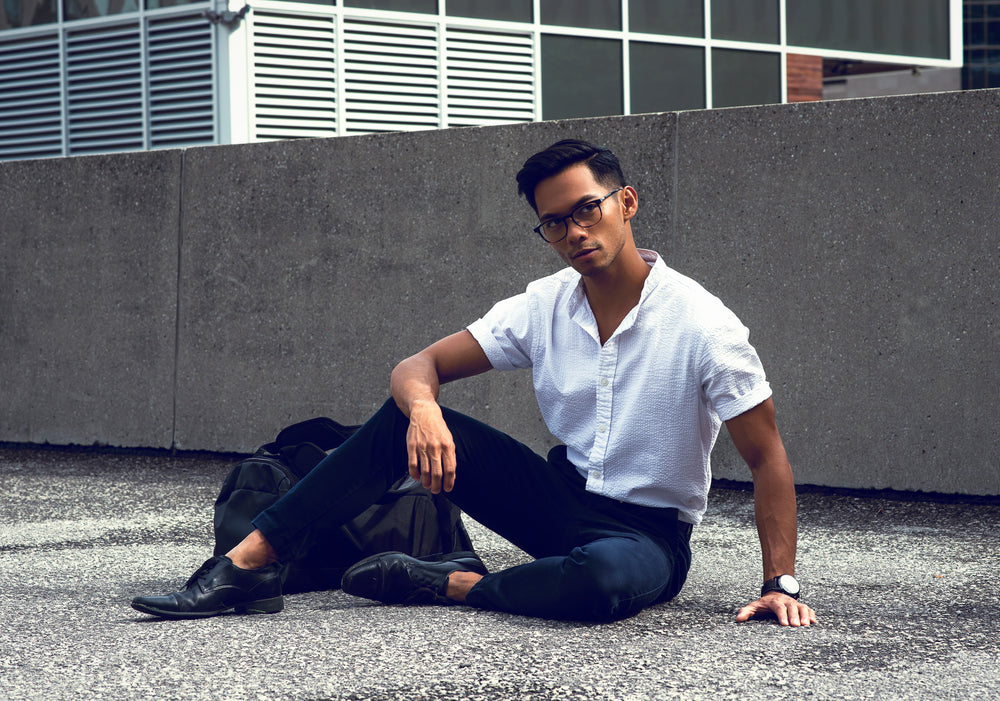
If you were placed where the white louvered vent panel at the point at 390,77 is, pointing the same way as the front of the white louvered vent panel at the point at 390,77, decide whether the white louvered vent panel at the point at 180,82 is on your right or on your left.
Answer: on your right

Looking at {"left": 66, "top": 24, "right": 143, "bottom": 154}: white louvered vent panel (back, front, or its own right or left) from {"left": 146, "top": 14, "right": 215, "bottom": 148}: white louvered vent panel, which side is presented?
left

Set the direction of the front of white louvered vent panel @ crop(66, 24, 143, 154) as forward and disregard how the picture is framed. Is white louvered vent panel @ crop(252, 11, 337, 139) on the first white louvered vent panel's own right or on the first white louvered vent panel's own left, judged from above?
on the first white louvered vent panel's own left

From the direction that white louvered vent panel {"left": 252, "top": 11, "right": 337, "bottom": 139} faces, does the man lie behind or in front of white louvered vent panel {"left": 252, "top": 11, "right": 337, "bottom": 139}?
in front

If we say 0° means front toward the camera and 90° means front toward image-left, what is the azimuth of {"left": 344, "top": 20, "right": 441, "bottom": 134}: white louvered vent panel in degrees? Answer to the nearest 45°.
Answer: approximately 315°

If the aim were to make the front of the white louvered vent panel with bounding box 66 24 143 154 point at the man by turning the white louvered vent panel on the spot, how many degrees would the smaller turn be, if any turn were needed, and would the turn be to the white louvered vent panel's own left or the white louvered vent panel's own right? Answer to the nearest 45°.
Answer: approximately 45° to the white louvered vent panel's own left

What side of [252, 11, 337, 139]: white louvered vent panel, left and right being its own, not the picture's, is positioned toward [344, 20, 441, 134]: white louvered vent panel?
left

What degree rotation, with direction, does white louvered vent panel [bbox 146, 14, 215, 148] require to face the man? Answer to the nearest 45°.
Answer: approximately 45° to its left

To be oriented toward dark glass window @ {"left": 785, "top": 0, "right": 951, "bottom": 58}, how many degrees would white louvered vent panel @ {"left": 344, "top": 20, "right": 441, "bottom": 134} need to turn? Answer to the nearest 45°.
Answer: approximately 90° to its left

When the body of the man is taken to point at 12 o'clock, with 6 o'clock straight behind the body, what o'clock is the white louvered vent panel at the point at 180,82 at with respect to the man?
The white louvered vent panel is roughly at 4 o'clock from the man.

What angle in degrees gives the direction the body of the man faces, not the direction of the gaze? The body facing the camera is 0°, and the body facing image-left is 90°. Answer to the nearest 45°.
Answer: approximately 45°
